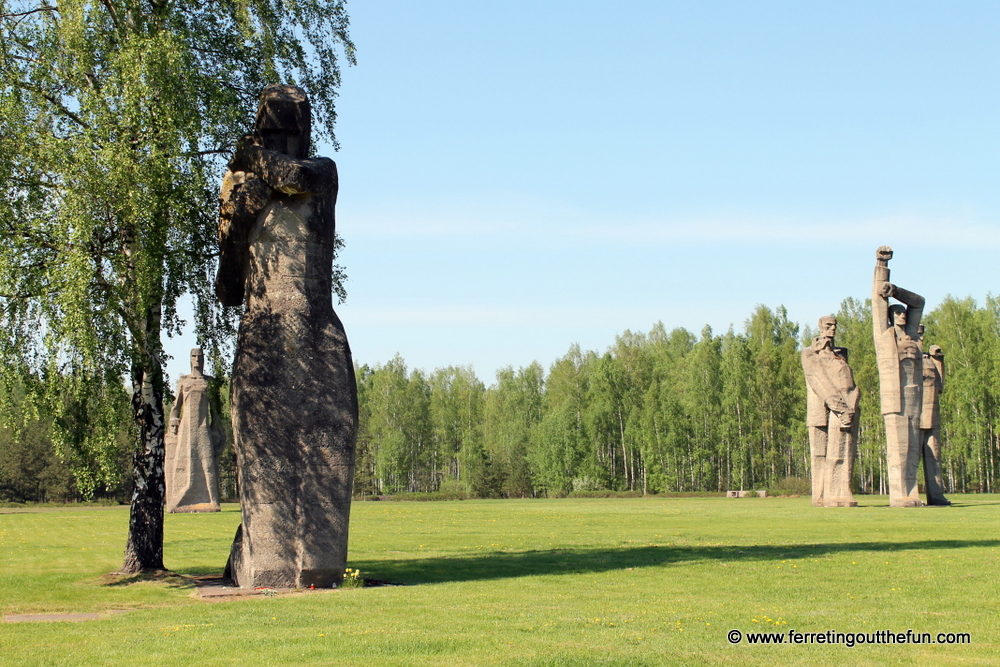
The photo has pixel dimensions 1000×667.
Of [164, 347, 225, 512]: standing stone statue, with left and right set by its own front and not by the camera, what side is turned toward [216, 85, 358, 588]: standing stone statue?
front

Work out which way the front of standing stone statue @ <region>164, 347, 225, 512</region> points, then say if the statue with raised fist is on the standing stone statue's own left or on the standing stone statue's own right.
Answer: on the standing stone statue's own left

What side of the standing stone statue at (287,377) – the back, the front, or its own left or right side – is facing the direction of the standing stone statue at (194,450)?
back

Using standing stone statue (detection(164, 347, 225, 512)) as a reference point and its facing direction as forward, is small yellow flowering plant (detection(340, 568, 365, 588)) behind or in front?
in front

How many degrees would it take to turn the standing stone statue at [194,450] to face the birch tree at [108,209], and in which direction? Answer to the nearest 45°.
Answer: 0° — it already faces it

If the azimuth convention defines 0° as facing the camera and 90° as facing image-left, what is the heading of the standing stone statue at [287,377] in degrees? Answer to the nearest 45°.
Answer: approximately 0°

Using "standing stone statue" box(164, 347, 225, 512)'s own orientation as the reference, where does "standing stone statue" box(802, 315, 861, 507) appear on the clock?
"standing stone statue" box(802, 315, 861, 507) is roughly at 10 o'clock from "standing stone statue" box(164, 347, 225, 512).

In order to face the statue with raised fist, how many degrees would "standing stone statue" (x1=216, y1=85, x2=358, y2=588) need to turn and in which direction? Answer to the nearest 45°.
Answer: approximately 135° to its left

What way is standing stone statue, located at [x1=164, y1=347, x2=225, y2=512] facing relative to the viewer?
toward the camera

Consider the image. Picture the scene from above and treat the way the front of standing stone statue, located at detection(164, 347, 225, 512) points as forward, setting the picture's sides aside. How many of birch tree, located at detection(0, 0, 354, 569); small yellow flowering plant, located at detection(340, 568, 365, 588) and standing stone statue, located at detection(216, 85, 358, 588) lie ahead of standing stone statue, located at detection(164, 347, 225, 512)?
3

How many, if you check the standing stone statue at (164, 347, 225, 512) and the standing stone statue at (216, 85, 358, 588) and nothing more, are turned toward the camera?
2

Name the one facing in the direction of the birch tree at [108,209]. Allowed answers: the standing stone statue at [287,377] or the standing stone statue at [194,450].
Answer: the standing stone statue at [194,450]

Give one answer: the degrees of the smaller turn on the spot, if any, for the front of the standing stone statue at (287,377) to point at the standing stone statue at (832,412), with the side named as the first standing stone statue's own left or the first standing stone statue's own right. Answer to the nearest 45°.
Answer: approximately 135° to the first standing stone statue's own left
